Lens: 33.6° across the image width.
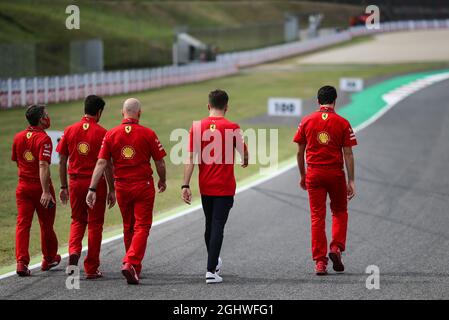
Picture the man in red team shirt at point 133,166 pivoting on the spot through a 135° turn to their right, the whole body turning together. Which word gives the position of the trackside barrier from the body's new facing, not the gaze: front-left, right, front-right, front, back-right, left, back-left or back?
back-left

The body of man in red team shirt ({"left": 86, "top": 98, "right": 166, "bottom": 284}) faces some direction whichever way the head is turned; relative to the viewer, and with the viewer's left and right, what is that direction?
facing away from the viewer

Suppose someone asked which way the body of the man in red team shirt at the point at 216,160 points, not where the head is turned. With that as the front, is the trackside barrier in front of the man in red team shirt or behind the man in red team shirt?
in front

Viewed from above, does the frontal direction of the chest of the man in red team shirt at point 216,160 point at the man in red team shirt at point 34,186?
no

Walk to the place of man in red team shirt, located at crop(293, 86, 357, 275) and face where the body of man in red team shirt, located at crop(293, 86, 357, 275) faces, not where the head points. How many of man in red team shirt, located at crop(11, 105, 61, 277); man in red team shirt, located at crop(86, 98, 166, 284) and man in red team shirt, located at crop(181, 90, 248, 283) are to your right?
0

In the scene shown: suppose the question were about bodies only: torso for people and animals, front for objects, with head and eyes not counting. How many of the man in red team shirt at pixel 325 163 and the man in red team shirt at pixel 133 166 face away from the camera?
2

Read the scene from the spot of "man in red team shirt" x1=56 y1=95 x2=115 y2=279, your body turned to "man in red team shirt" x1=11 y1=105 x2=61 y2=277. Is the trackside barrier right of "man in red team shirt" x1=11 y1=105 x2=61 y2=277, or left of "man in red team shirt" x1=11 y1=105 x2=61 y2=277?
right

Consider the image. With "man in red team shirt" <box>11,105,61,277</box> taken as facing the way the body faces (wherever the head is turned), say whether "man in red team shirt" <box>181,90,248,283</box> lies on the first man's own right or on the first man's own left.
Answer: on the first man's own right

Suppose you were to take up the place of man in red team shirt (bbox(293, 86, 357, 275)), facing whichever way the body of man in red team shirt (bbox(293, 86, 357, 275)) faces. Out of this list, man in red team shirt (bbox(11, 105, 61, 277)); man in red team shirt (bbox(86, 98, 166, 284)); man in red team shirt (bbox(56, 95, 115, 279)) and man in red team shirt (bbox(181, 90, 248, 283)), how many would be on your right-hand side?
0

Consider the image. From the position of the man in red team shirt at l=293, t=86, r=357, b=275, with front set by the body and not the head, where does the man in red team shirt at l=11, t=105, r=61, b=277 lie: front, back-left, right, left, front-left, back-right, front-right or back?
left

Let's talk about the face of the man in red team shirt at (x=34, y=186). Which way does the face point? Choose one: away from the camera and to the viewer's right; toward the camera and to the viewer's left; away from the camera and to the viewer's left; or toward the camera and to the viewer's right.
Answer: away from the camera and to the viewer's right

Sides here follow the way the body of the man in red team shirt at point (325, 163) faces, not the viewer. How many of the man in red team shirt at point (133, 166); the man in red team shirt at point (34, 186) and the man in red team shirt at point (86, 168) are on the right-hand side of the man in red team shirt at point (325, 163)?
0

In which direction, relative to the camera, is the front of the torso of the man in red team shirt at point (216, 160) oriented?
away from the camera

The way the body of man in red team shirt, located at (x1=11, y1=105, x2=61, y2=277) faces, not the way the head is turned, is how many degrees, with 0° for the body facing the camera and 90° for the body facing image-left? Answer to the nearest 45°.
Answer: approximately 225°

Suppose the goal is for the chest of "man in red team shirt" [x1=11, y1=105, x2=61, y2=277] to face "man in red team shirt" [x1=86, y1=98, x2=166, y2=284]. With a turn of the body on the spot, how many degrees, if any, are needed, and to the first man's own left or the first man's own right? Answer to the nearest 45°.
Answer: approximately 90° to the first man's own right

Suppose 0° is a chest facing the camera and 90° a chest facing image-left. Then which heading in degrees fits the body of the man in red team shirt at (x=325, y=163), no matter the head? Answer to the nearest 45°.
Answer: approximately 180°

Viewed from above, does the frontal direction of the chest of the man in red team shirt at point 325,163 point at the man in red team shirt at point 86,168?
no

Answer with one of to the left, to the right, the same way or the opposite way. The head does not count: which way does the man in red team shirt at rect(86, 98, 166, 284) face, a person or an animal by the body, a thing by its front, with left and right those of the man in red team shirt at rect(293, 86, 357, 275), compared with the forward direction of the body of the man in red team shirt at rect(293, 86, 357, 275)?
the same way
